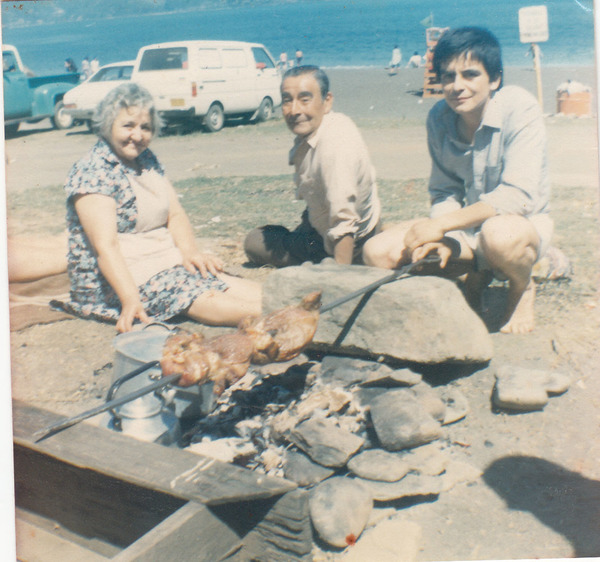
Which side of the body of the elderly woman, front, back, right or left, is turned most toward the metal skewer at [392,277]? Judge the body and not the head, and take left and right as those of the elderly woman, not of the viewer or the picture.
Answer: front

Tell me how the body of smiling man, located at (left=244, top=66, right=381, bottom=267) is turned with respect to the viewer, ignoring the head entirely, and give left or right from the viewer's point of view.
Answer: facing the viewer and to the left of the viewer

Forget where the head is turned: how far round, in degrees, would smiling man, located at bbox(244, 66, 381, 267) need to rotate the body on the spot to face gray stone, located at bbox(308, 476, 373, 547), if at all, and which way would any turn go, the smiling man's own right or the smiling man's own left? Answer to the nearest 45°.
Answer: approximately 45° to the smiling man's own left

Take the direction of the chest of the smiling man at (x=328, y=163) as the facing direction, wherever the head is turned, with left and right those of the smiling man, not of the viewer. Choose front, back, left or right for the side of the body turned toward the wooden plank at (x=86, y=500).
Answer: front

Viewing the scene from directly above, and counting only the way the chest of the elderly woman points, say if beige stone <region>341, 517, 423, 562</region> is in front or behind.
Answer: in front

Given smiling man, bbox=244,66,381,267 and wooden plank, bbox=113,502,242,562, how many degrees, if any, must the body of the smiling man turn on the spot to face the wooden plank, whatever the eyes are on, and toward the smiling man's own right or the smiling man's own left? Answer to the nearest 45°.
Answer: approximately 45° to the smiling man's own left

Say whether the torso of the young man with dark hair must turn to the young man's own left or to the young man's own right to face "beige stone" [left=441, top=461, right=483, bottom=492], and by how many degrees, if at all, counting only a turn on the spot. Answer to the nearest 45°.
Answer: approximately 45° to the young man's own left

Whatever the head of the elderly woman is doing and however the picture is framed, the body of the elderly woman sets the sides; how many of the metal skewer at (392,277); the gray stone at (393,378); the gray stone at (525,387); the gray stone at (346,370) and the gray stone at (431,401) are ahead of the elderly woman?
5

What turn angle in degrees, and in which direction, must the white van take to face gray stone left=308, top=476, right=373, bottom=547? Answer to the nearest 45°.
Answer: approximately 135° to its right
